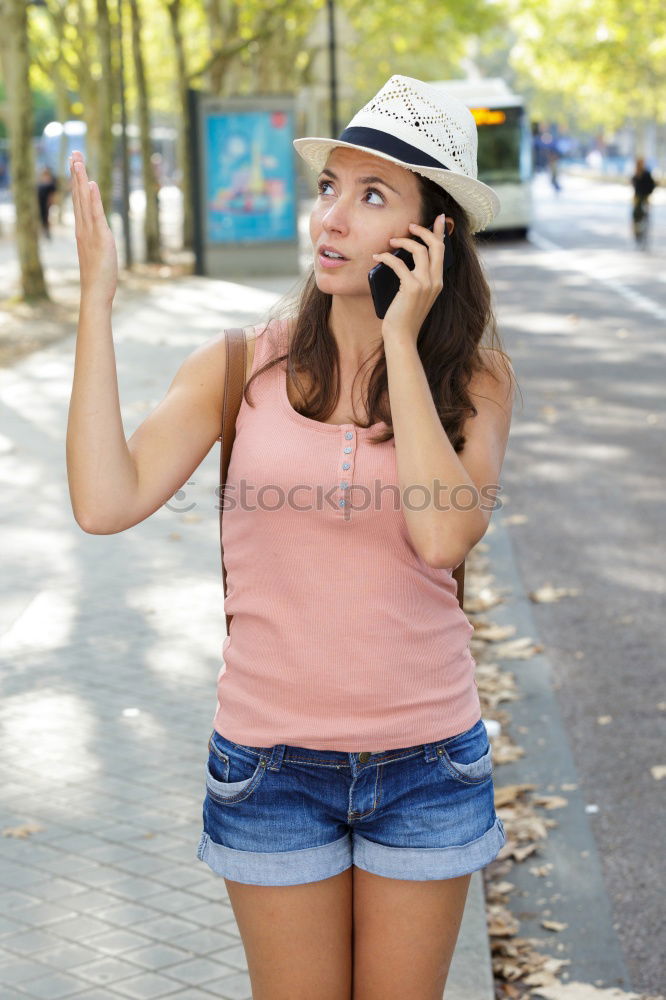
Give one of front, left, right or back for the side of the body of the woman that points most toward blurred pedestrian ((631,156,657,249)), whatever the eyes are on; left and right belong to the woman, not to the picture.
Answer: back

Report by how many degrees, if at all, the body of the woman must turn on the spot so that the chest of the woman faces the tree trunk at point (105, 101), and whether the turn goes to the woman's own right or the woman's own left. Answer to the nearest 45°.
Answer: approximately 180°

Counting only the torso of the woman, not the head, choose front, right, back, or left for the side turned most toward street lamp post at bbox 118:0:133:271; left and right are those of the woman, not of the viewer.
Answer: back

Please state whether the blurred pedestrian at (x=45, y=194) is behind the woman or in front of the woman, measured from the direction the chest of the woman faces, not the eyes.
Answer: behind

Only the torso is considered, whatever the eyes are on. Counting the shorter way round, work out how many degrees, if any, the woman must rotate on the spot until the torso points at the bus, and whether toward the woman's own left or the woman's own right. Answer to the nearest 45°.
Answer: approximately 180°

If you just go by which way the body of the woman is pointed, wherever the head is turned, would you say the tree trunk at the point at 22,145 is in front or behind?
behind

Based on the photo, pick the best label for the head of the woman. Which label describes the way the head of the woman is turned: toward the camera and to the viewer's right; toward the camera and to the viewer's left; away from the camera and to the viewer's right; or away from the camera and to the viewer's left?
toward the camera and to the viewer's left

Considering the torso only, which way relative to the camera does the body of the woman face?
toward the camera

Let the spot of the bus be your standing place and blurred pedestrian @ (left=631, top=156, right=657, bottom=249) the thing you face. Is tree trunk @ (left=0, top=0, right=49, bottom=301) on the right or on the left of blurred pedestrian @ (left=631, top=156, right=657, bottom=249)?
right
